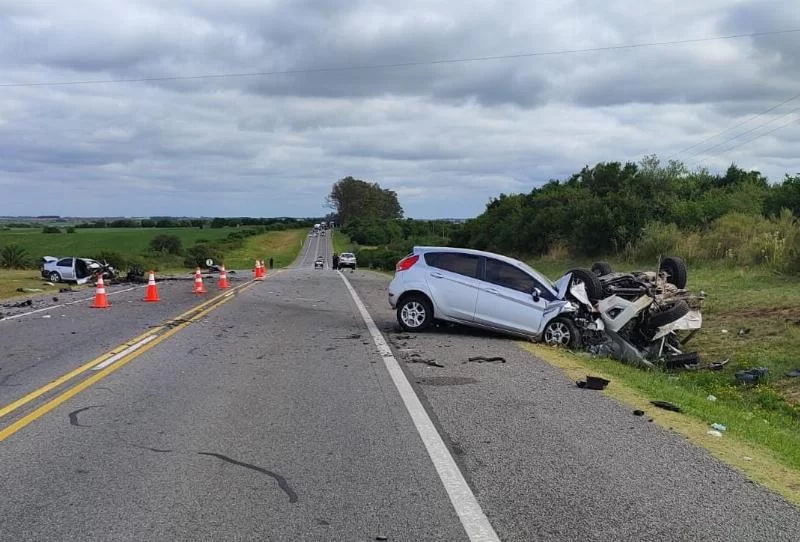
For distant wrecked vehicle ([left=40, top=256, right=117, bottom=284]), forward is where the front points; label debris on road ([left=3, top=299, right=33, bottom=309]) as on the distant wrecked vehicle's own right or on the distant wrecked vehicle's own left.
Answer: on the distant wrecked vehicle's own right

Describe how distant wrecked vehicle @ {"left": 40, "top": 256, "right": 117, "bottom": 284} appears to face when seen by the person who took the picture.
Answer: facing to the right of the viewer

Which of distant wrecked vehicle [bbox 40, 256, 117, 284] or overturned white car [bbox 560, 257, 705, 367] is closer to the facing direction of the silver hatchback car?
the overturned white car

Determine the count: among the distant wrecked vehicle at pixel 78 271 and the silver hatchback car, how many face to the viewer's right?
2

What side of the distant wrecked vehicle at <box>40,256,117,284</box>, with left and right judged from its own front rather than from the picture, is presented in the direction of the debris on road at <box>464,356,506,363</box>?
right

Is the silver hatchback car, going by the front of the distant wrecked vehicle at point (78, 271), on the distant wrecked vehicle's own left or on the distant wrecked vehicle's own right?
on the distant wrecked vehicle's own right

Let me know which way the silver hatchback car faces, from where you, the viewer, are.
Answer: facing to the right of the viewer

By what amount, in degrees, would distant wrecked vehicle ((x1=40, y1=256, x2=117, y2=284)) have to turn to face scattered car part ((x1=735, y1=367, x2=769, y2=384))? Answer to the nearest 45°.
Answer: approximately 90° to its right
